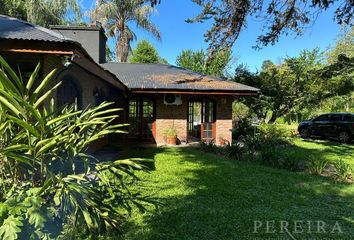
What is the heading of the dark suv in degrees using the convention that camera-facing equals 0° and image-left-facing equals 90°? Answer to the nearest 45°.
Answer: approximately 135°

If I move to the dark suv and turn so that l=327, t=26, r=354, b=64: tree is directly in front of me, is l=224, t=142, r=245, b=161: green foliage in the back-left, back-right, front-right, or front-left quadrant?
back-left

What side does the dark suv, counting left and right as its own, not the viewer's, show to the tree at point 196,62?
front

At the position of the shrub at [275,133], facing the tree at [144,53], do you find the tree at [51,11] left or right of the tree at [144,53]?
left

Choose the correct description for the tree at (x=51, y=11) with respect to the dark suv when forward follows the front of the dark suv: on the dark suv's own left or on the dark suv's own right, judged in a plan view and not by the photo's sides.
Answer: on the dark suv's own left
